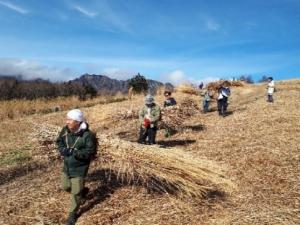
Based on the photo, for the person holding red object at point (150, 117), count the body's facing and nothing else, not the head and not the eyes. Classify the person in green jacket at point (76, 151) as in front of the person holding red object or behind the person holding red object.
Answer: in front

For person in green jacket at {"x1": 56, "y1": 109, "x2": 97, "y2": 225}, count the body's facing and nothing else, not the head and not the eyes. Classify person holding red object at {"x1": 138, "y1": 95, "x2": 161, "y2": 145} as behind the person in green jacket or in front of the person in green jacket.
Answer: behind

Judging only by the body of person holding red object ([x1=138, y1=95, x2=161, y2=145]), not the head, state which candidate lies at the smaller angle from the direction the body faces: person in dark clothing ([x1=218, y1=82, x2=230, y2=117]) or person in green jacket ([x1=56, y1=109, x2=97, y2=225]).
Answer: the person in green jacket

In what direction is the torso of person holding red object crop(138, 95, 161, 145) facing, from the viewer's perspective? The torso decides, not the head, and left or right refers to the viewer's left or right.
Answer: facing the viewer

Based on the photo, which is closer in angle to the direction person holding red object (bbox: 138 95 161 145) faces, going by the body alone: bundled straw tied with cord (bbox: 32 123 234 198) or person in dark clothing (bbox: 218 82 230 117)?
the bundled straw tied with cord

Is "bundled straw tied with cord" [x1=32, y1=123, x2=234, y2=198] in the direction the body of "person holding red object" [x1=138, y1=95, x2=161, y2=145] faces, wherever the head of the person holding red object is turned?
yes

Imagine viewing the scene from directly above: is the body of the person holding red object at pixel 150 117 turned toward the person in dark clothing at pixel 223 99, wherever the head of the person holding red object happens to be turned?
no

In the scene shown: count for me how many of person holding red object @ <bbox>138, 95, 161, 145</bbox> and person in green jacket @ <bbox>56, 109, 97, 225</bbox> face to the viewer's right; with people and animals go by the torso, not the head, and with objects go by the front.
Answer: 0

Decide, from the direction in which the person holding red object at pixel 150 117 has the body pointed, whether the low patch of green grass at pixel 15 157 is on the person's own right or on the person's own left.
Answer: on the person's own right
